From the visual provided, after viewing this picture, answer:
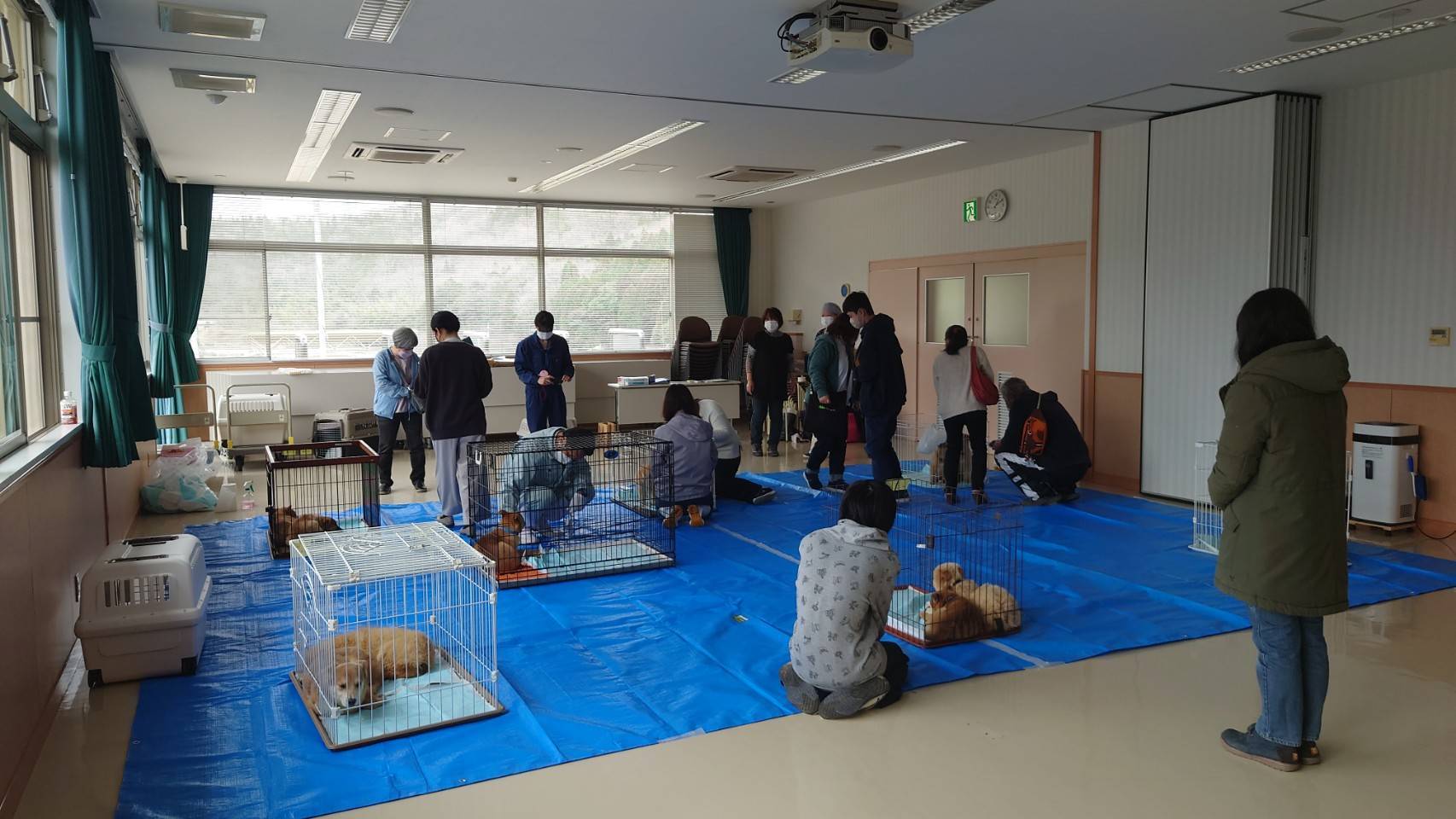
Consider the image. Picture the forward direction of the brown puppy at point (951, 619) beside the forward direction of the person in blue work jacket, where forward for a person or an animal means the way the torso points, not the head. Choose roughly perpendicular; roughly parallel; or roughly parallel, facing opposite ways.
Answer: roughly perpendicular

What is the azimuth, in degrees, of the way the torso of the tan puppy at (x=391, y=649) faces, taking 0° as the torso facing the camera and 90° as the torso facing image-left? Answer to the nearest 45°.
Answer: approximately 90°

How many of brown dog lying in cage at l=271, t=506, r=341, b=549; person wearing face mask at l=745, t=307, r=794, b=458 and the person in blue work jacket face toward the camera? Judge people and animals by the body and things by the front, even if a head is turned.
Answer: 2

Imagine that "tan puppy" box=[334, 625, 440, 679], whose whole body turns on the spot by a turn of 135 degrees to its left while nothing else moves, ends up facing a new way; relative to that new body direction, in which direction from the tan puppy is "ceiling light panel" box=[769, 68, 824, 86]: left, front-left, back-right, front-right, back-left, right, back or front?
left

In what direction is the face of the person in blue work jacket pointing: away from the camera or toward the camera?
toward the camera

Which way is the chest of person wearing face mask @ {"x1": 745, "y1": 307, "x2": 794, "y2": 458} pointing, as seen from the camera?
toward the camera

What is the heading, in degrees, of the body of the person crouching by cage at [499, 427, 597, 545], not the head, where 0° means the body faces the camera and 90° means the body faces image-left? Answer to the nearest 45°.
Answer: approximately 315°

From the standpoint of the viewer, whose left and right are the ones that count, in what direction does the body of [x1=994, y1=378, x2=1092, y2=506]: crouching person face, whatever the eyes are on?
facing to the left of the viewer

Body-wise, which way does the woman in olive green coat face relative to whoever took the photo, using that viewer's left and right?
facing away from the viewer and to the left of the viewer

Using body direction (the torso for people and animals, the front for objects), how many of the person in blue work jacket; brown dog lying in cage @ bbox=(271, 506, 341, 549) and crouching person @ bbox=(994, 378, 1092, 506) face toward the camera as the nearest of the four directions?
1

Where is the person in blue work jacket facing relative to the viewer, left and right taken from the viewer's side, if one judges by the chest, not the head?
facing the viewer

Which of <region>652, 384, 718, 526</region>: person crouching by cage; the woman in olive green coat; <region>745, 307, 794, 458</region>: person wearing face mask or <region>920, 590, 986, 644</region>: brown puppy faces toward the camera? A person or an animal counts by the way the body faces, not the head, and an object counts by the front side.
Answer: the person wearing face mask

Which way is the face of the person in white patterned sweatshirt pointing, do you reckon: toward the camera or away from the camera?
away from the camera

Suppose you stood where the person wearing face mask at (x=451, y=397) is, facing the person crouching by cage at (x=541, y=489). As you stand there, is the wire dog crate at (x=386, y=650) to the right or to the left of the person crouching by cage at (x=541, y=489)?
right

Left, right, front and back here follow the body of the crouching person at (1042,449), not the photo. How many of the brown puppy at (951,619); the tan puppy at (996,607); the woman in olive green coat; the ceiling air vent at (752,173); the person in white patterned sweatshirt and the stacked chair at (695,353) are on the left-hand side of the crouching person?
4
